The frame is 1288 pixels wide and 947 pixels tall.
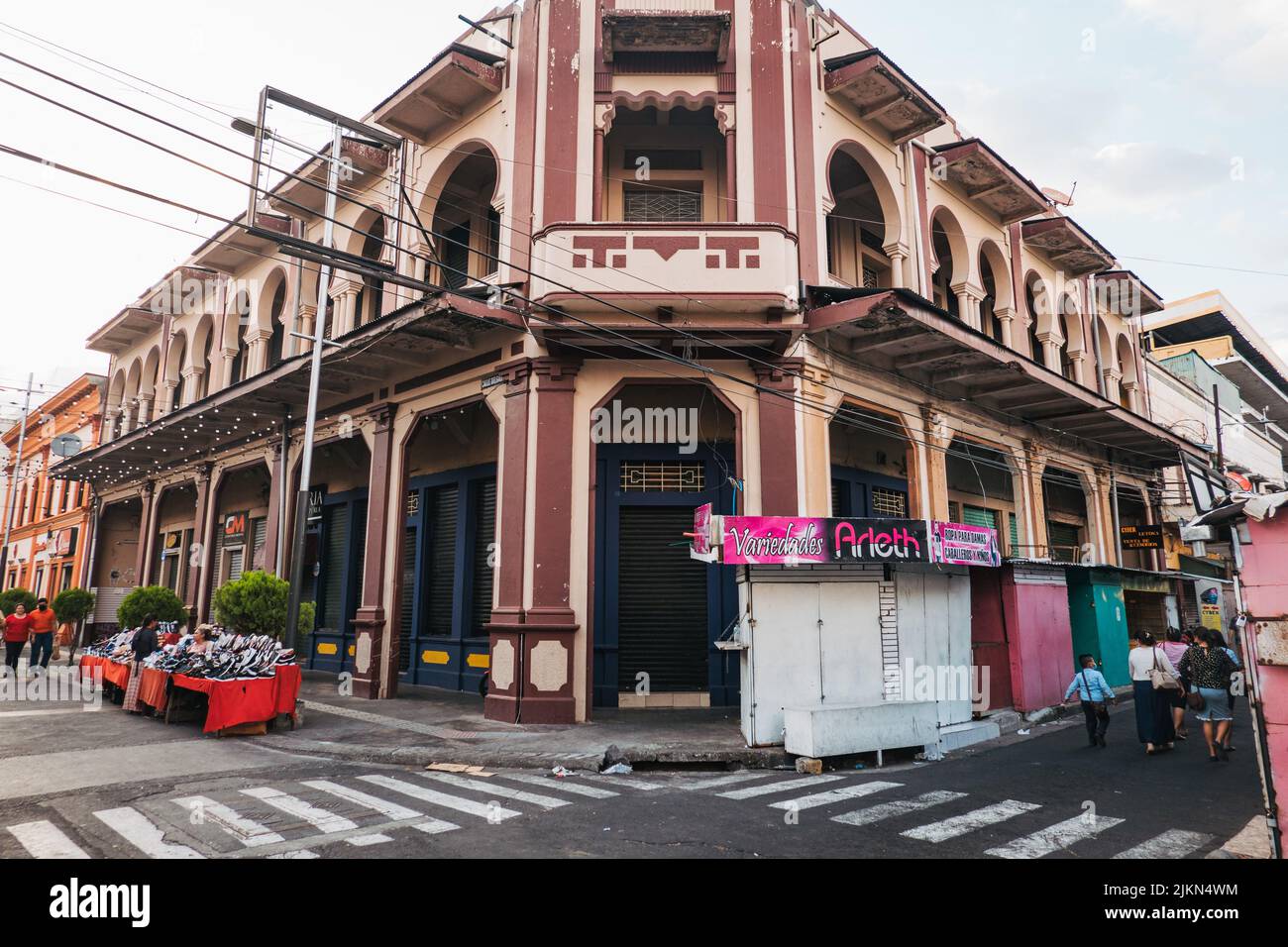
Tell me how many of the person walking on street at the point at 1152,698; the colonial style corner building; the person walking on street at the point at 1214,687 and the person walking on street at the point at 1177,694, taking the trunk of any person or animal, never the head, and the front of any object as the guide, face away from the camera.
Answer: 3

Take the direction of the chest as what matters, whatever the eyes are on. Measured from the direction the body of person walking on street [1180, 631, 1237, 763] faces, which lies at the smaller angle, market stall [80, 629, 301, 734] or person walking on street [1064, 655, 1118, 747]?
the person walking on street [1064, 655, 1118, 747]

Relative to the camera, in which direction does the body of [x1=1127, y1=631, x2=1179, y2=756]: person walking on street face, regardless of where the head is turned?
away from the camera

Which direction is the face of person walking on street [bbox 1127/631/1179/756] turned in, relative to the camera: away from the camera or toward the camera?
away from the camera

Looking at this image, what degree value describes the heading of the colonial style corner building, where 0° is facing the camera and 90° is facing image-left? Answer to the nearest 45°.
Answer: approximately 0°

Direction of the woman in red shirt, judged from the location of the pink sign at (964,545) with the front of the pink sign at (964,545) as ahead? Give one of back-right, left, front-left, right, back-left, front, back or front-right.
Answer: back-right

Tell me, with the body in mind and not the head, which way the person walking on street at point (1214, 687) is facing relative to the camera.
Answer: away from the camera

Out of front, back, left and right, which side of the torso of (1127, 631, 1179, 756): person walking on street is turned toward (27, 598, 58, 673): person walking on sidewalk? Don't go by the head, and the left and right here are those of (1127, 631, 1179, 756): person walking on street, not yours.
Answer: left

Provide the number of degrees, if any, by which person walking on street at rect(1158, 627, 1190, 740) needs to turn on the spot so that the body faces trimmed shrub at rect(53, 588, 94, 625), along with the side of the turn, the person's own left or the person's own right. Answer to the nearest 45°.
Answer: approximately 90° to the person's own left
